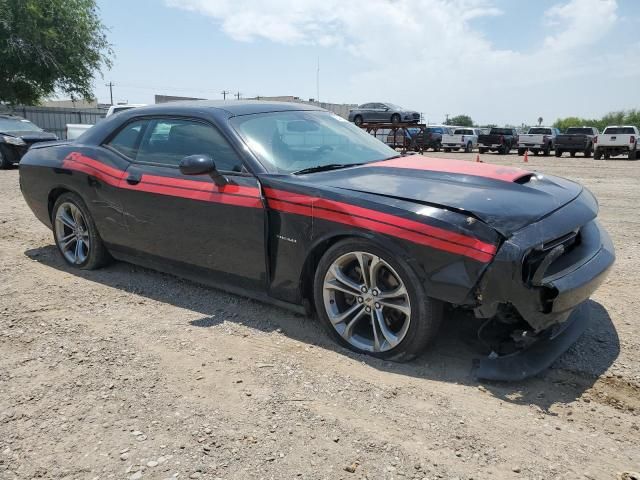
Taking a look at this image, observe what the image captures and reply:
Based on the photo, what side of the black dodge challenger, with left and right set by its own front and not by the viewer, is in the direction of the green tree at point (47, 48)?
back

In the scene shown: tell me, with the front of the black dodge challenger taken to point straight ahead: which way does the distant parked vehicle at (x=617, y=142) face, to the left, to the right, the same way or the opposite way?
to the left

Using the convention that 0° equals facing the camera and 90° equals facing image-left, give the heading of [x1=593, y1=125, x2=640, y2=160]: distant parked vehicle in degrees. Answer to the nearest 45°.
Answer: approximately 180°

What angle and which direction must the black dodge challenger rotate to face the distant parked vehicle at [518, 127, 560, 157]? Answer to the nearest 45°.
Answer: approximately 90° to its left

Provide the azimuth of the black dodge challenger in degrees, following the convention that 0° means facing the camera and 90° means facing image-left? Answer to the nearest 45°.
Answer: approximately 315°

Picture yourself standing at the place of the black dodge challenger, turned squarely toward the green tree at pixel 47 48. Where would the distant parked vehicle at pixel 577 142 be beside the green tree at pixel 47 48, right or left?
right

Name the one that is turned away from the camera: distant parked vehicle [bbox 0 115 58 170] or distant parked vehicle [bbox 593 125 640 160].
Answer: distant parked vehicle [bbox 593 125 640 160]

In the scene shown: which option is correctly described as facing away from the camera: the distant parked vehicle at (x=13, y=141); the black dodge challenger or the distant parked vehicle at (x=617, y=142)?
the distant parked vehicle at (x=617, y=142)

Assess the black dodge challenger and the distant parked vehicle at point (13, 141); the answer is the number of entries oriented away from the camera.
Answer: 0

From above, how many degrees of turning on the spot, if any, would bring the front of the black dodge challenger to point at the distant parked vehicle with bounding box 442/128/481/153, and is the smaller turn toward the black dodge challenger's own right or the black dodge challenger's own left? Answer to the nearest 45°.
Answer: approximately 135° to the black dodge challenger's own left

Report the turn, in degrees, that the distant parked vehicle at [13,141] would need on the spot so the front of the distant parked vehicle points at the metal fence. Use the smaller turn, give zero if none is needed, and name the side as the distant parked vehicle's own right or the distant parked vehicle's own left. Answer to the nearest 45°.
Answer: approximately 135° to the distant parked vehicle's own left

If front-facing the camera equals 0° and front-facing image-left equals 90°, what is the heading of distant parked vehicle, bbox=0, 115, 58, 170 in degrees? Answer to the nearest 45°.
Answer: approximately 315°
